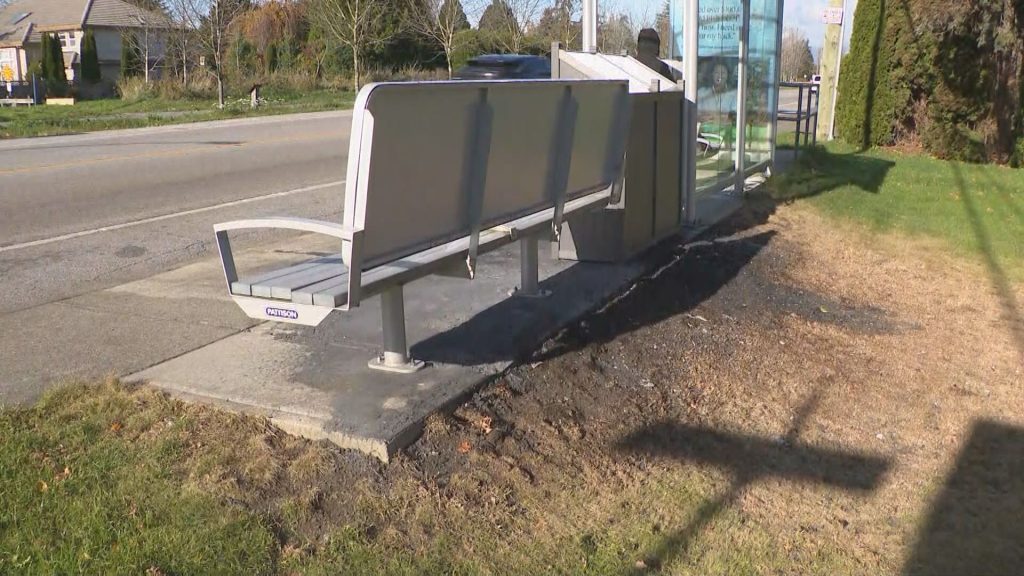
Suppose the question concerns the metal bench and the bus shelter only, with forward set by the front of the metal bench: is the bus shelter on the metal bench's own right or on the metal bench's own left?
on the metal bench's own right

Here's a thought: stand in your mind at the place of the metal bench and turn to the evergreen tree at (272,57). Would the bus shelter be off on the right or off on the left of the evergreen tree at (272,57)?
right

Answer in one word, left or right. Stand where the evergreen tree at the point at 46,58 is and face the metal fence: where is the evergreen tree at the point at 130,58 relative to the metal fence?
left

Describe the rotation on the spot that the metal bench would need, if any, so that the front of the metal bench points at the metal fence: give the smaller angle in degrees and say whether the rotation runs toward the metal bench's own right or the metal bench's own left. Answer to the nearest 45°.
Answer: approximately 90° to the metal bench's own right

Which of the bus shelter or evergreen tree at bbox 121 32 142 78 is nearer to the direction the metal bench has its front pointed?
the evergreen tree

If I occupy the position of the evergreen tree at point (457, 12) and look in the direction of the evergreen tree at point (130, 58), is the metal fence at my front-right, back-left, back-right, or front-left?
back-left

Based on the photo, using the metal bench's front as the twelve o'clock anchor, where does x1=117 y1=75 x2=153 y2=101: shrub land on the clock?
The shrub is roughly at 1 o'clock from the metal bench.

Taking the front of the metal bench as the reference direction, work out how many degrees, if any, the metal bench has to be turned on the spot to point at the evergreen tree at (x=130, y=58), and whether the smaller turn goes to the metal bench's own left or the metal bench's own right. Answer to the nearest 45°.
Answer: approximately 45° to the metal bench's own right

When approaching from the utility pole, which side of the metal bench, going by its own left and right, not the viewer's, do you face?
right

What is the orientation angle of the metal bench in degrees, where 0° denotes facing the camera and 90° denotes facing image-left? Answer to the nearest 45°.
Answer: approximately 135°

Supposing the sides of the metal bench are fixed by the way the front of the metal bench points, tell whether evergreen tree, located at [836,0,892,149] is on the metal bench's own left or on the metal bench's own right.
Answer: on the metal bench's own right

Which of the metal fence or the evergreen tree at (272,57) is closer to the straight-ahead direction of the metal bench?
the evergreen tree

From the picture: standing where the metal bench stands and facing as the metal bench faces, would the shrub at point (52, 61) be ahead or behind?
ahead

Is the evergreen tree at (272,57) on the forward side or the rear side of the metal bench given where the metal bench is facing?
on the forward side

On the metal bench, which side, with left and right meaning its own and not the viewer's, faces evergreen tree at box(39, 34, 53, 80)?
front

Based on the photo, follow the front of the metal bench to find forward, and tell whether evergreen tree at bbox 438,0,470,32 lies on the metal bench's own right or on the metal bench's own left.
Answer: on the metal bench's own right
